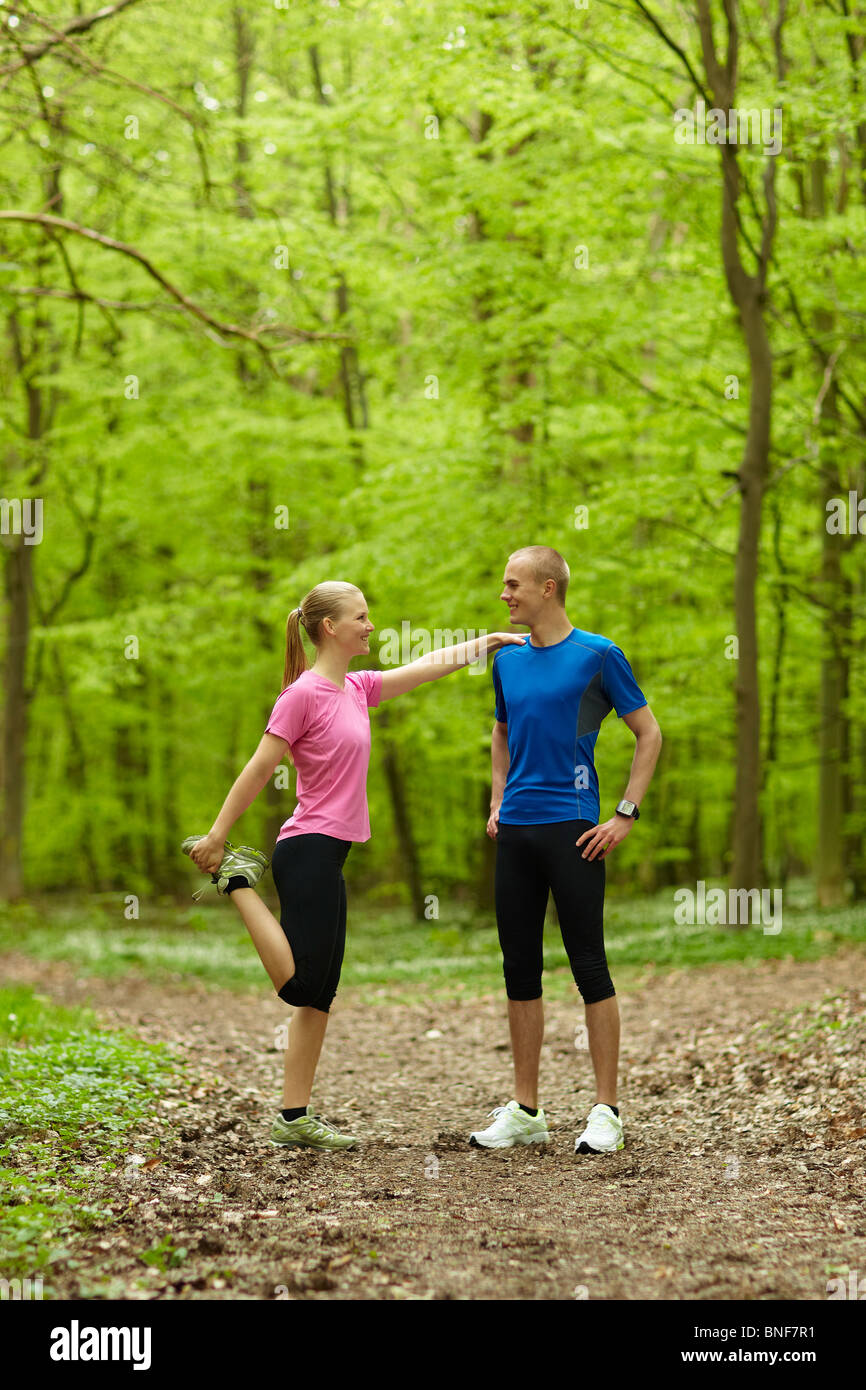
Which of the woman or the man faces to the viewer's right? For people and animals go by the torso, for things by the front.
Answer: the woman

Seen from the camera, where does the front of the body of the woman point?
to the viewer's right

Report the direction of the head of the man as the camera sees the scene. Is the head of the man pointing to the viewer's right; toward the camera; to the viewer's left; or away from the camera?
to the viewer's left

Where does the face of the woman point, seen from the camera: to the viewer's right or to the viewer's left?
to the viewer's right

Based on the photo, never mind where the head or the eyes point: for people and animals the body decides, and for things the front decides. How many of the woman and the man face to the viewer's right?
1

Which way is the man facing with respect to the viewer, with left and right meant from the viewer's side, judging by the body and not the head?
facing the viewer and to the left of the viewer
